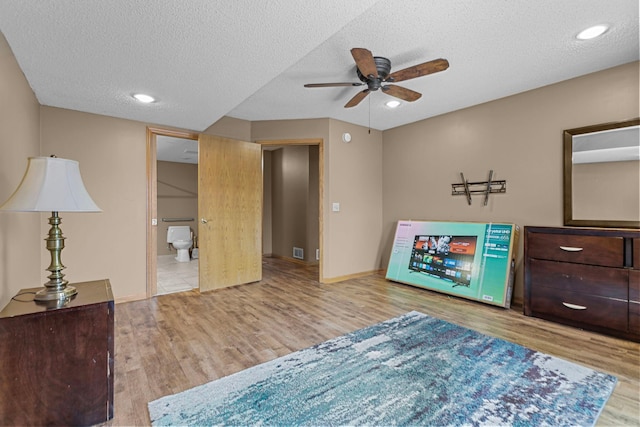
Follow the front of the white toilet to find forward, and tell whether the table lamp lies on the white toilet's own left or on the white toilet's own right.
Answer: on the white toilet's own right

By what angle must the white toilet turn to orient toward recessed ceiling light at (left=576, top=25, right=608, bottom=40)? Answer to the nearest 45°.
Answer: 0° — it already faces it

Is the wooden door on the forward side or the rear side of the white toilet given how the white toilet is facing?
on the forward side

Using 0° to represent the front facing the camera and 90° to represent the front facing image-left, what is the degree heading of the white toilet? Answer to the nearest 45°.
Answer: approximately 315°

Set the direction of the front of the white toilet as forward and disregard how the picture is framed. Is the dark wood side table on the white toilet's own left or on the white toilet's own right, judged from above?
on the white toilet's own right

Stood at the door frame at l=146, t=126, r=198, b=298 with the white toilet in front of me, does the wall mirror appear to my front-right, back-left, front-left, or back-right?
back-right

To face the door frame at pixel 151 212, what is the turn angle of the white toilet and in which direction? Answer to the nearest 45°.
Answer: approximately 45° to its right

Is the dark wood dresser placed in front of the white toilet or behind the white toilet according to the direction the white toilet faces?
in front

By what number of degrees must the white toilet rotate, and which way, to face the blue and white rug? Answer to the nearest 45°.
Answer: approximately 45° to its right
